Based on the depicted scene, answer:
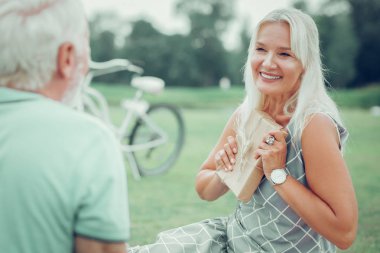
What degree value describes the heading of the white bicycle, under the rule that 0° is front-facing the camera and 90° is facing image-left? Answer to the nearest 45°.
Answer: approximately 45°

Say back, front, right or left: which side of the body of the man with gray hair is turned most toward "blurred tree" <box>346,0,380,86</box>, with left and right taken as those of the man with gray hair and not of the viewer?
front

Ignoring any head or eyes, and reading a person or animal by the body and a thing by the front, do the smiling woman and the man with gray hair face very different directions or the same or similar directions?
very different directions

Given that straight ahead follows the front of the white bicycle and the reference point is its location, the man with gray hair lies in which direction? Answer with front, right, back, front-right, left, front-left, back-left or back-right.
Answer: front-left

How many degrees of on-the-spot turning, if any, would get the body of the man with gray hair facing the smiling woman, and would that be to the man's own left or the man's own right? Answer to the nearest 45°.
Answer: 0° — they already face them

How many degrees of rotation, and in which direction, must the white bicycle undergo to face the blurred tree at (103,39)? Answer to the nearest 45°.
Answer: approximately 135° to its right

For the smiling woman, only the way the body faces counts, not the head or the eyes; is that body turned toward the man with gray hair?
yes

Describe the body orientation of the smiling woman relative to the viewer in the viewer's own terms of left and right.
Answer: facing the viewer and to the left of the viewer

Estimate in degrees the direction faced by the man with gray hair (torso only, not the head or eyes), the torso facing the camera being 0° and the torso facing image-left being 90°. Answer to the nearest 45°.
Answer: approximately 225°

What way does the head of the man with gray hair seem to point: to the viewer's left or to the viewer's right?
to the viewer's right

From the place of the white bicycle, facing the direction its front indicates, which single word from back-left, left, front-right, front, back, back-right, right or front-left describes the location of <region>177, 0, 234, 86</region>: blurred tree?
back-right

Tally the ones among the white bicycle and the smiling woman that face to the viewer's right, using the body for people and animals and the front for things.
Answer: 0

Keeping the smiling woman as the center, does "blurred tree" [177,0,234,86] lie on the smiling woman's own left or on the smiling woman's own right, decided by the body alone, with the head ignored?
on the smiling woman's own right

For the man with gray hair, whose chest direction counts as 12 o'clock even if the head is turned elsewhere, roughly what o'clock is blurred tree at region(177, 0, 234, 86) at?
The blurred tree is roughly at 11 o'clock from the man with gray hair.

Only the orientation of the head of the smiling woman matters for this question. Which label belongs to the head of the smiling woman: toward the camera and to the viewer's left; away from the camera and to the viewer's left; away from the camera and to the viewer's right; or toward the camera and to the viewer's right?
toward the camera and to the viewer's left

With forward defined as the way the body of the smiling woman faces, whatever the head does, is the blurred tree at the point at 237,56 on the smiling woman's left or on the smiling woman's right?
on the smiling woman's right
